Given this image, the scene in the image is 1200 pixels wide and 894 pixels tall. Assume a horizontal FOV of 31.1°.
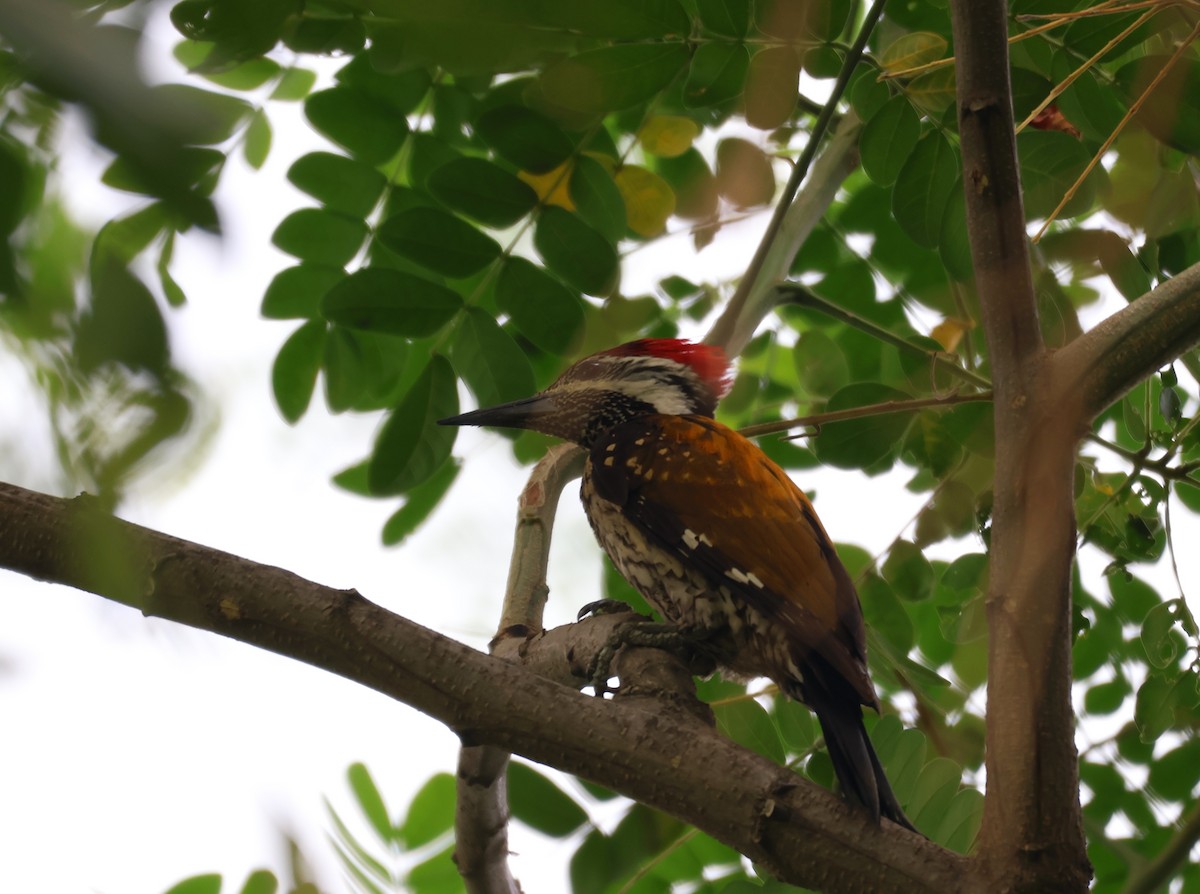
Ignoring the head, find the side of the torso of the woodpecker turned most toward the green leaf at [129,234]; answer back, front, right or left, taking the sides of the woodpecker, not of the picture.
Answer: left

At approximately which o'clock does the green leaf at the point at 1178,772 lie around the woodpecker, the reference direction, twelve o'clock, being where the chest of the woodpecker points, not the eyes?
The green leaf is roughly at 5 o'clock from the woodpecker.

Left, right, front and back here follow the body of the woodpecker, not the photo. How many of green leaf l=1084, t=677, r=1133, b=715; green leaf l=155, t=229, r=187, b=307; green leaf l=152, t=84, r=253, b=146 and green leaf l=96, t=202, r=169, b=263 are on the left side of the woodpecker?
3

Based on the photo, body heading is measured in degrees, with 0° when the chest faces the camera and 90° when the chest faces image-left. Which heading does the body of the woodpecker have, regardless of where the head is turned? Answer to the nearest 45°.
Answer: approximately 90°

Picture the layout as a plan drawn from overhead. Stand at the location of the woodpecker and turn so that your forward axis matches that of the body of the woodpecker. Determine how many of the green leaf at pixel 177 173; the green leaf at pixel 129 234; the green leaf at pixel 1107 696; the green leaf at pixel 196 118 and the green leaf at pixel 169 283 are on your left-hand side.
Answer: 4
